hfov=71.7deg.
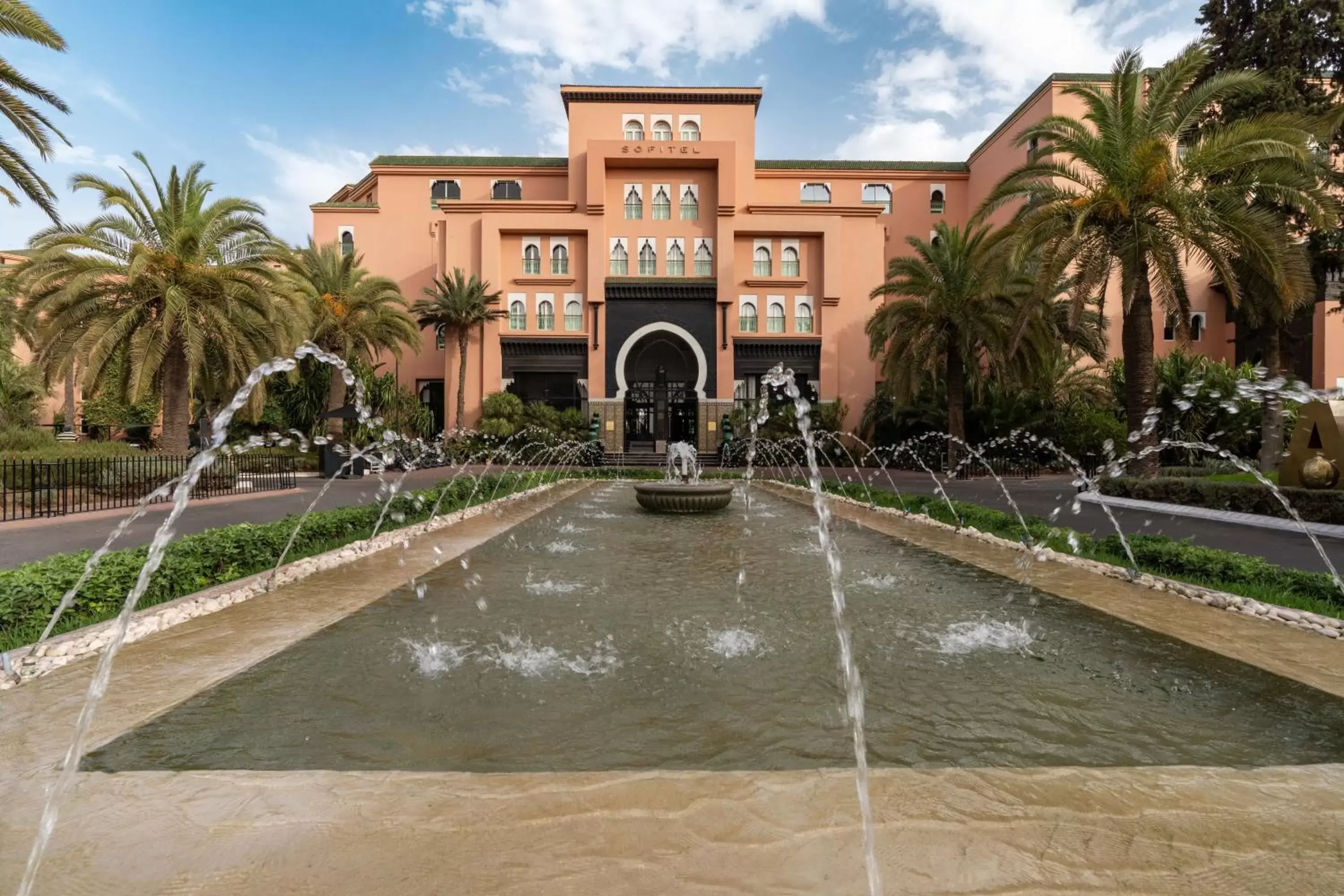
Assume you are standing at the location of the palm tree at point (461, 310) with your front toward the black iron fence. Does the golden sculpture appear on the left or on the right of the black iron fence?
left

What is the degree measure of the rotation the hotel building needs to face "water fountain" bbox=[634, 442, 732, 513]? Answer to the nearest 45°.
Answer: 0° — it already faces it

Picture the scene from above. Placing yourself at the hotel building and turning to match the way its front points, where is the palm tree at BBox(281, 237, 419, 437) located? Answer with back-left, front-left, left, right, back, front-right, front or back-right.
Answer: front-right

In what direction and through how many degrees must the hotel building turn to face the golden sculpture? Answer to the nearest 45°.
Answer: approximately 45° to its left

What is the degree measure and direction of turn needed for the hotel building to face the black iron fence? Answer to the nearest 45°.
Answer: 0° — it already faces it

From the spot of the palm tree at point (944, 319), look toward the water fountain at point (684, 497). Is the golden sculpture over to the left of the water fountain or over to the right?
left

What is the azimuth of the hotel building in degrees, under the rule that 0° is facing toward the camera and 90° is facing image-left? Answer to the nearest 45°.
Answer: approximately 0°
